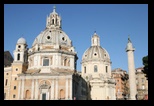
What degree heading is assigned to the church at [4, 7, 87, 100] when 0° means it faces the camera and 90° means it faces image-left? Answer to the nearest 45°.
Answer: approximately 0°
